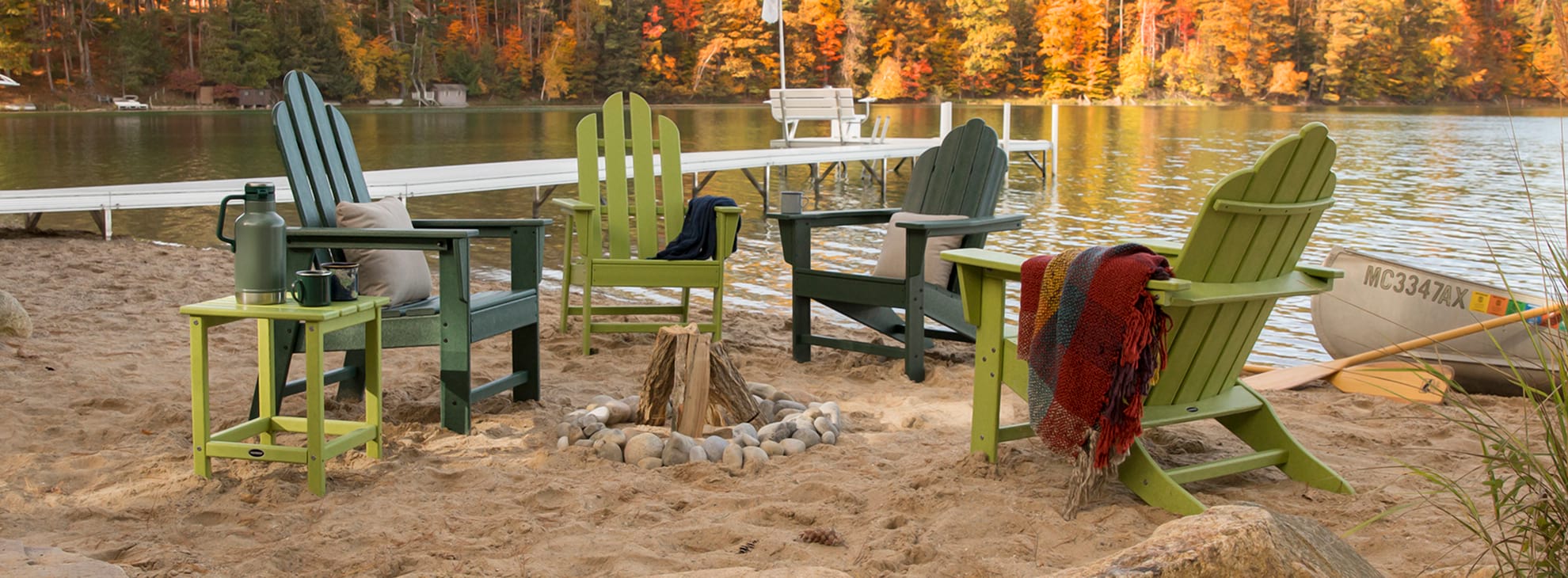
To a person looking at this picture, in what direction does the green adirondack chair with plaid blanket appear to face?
facing away from the viewer and to the left of the viewer

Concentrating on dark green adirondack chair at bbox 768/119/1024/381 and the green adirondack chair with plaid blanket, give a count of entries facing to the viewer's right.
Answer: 0

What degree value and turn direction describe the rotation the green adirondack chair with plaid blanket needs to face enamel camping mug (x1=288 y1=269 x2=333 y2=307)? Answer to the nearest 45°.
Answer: approximately 45° to its left

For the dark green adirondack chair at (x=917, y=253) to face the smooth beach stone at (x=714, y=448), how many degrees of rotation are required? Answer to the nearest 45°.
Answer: approximately 45° to its left

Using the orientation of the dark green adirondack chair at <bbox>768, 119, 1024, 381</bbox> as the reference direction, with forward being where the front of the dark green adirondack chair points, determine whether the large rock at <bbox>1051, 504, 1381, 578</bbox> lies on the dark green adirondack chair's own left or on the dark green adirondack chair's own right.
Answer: on the dark green adirondack chair's own left

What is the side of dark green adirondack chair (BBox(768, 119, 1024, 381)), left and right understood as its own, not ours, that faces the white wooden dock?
right

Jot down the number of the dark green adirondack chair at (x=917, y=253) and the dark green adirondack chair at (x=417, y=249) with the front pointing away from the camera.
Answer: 0

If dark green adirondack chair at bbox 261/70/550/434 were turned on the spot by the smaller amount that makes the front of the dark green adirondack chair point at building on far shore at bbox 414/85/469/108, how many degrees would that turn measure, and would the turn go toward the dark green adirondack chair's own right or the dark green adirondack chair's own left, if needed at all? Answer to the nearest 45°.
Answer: approximately 135° to the dark green adirondack chair's own left

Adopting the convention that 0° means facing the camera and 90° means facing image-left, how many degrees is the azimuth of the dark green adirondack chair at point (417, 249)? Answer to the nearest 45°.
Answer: approximately 315°

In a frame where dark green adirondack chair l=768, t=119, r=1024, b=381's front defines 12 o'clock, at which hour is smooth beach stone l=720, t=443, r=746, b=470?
The smooth beach stone is roughly at 11 o'clock from the dark green adirondack chair.

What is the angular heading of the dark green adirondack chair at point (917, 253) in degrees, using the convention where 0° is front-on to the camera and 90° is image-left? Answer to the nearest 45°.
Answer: approximately 45°
